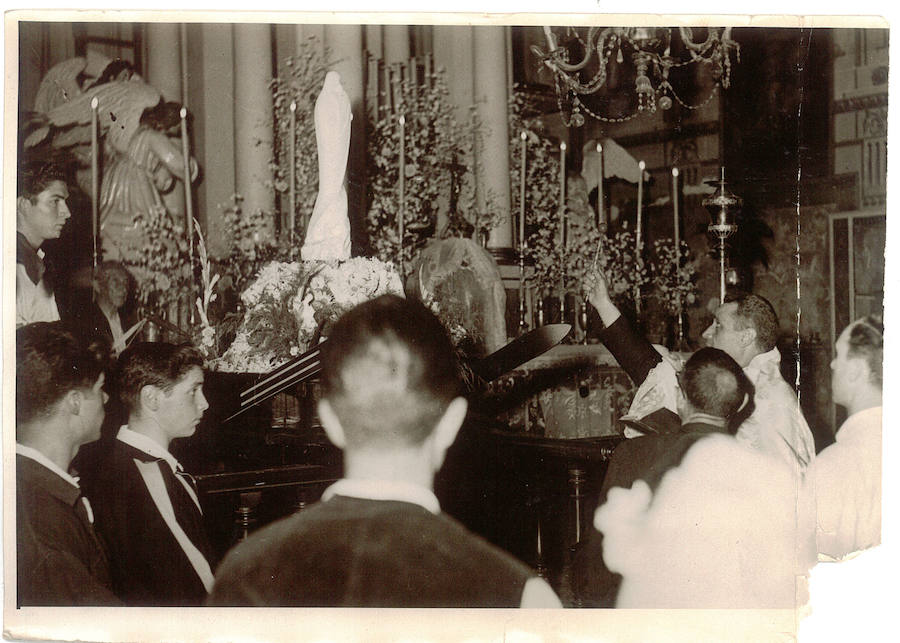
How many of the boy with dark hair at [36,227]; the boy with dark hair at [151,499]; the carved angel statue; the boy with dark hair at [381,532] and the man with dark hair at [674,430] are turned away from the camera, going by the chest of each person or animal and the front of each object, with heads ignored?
2

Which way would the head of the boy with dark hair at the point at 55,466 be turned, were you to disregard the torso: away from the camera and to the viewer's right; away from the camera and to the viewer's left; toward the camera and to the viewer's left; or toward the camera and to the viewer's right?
away from the camera and to the viewer's right

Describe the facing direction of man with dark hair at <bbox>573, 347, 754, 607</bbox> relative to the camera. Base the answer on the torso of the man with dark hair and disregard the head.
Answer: away from the camera

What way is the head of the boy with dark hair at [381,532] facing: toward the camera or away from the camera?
away from the camera

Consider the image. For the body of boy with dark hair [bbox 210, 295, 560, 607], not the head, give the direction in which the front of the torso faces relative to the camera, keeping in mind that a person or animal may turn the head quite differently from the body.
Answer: away from the camera

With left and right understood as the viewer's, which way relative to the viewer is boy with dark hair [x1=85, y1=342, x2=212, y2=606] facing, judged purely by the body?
facing to the right of the viewer

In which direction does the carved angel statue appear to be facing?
to the viewer's right

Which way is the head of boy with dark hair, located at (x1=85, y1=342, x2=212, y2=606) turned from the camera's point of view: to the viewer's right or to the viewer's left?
to the viewer's right

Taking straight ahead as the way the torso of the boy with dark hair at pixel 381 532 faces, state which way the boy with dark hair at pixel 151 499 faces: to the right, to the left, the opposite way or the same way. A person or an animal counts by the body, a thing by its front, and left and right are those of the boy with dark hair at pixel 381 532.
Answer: to the right

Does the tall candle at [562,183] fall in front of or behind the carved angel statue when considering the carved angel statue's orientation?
in front
